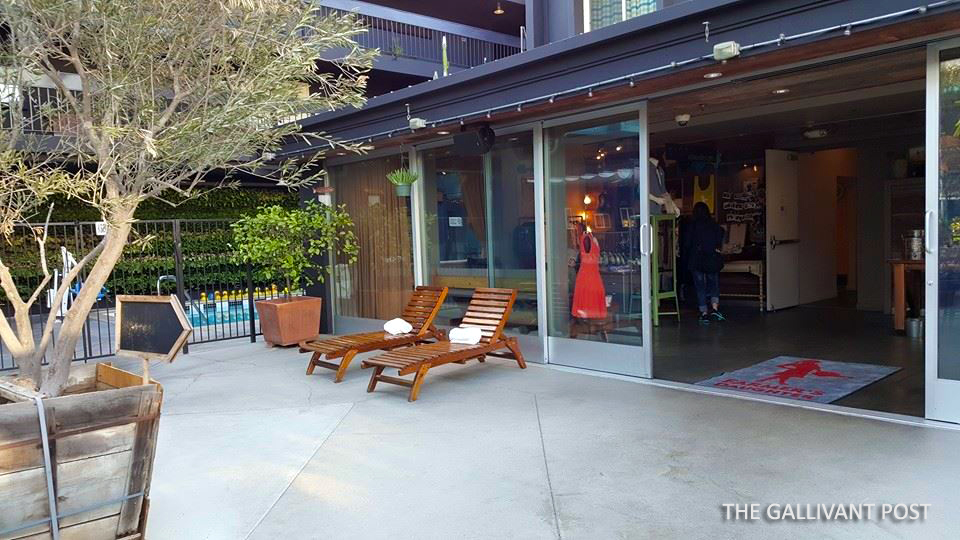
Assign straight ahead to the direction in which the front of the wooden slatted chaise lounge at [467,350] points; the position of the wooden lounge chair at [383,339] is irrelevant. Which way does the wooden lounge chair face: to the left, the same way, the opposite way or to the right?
the same way

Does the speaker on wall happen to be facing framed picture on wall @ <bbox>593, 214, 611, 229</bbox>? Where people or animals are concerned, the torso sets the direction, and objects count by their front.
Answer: no

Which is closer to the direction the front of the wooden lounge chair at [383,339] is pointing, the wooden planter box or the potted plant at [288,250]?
the wooden planter box

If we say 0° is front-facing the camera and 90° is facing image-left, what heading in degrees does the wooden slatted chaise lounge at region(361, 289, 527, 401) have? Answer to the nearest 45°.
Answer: approximately 45°

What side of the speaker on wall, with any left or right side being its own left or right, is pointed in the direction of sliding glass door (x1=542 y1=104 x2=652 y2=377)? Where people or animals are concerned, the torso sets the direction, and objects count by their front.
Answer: left

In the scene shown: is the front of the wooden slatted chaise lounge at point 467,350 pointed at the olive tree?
yes

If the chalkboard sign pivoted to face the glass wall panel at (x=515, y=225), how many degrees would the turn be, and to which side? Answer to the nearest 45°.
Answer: approximately 135° to its left

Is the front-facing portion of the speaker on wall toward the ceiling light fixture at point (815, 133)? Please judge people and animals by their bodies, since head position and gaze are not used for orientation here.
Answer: no

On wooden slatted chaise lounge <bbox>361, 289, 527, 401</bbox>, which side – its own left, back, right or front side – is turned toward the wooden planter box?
front

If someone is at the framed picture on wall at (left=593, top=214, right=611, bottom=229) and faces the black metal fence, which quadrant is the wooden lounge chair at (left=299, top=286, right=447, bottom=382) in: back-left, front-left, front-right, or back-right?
front-left

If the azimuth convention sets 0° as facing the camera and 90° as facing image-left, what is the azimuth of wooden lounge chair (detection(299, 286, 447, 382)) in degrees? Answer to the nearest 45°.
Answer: approximately 45°

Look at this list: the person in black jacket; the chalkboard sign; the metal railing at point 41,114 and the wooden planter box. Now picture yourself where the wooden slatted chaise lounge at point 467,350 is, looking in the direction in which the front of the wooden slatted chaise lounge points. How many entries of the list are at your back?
1

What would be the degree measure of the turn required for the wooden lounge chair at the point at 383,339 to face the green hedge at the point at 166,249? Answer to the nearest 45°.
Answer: approximately 90° to its right

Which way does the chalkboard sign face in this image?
toward the camera

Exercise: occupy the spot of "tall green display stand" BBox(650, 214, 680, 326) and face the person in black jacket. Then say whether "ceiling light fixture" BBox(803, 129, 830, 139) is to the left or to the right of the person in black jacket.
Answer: left

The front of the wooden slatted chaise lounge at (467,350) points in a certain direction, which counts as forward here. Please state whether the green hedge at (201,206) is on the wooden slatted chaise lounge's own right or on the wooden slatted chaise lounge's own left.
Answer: on the wooden slatted chaise lounge's own right
